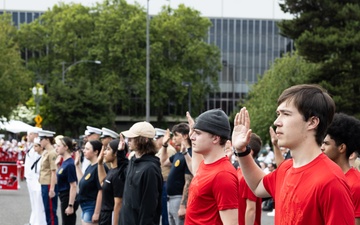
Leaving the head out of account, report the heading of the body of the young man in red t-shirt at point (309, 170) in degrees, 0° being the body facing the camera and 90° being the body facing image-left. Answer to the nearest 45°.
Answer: approximately 45°

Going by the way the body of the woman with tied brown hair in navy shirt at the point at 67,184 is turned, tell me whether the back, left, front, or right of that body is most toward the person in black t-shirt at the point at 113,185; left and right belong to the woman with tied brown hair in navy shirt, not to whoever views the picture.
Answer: left

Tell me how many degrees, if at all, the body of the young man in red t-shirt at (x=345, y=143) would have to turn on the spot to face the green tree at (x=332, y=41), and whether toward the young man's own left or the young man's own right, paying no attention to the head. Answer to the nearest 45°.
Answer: approximately 90° to the young man's own right

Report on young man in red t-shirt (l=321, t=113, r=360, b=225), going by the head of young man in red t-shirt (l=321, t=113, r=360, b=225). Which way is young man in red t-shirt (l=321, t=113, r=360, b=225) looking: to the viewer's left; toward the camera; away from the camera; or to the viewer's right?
to the viewer's left

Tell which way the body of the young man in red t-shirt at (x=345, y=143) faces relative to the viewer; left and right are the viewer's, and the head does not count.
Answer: facing to the left of the viewer

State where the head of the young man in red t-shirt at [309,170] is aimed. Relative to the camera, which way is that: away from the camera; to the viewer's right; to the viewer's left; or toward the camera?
to the viewer's left

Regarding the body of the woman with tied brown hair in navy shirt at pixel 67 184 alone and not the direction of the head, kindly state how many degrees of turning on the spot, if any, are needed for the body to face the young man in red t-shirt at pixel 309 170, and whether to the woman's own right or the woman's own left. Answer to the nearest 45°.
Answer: approximately 90° to the woman's own left

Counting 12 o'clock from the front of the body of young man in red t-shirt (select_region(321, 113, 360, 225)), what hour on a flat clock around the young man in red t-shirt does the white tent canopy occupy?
The white tent canopy is roughly at 2 o'clock from the young man in red t-shirt.
